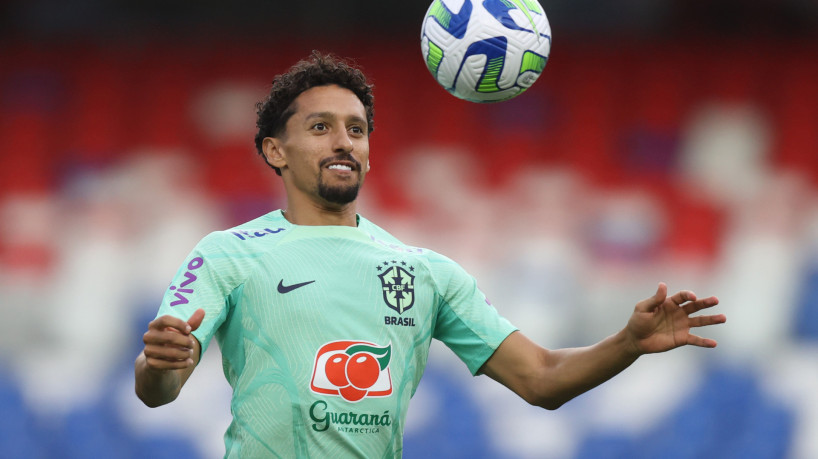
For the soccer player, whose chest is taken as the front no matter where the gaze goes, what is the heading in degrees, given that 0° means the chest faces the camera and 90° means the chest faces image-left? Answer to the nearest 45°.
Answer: approximately 315°
